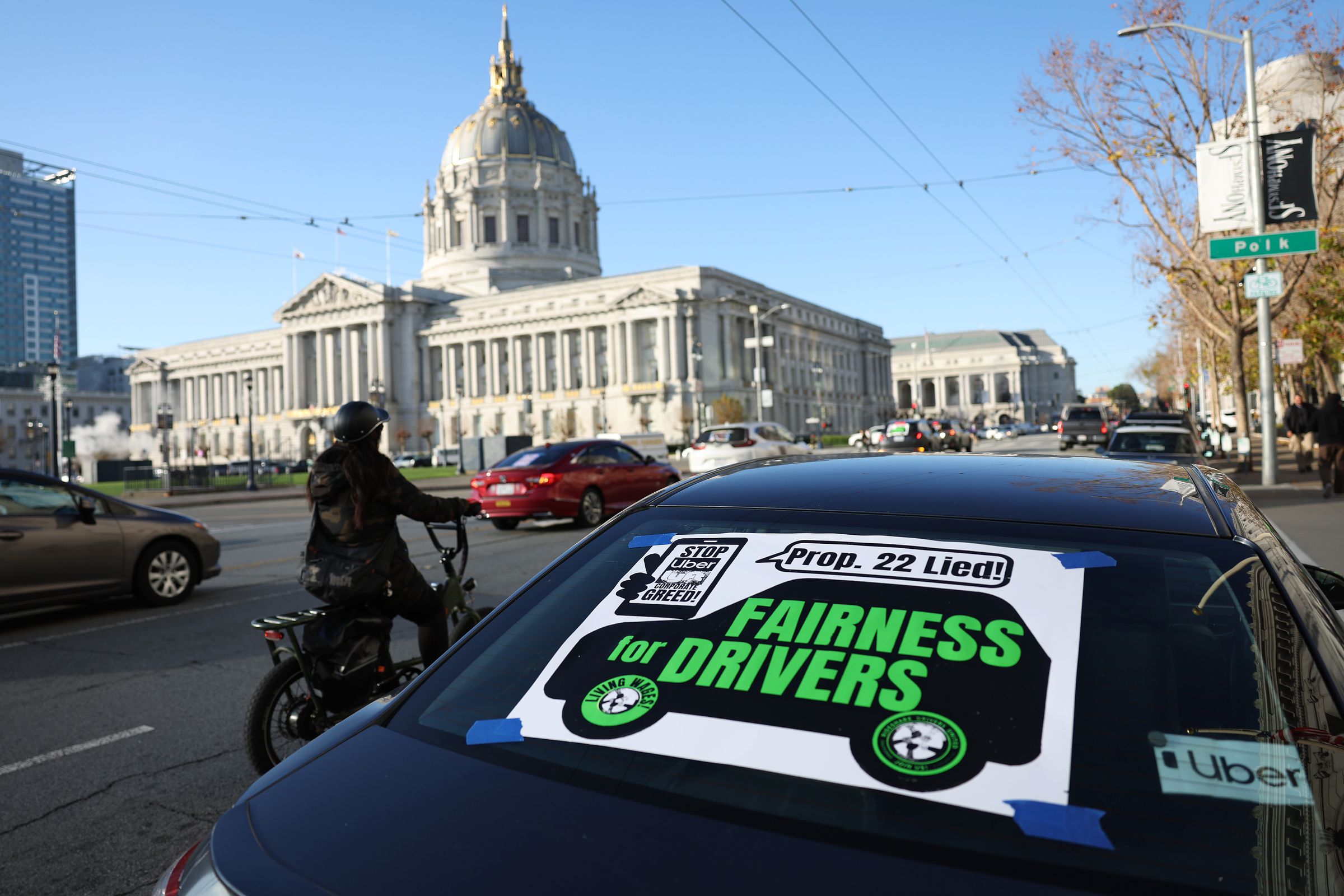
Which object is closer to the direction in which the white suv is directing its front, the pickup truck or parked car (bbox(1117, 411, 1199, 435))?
the pickup truck

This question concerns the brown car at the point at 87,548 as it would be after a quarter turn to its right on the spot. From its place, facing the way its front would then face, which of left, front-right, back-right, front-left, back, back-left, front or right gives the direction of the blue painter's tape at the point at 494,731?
front

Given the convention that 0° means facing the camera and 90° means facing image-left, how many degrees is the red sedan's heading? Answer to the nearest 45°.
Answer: approximately 225°

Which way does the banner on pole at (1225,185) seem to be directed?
toward the camera

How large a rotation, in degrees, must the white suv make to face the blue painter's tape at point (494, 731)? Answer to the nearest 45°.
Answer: approximately 135° to its right

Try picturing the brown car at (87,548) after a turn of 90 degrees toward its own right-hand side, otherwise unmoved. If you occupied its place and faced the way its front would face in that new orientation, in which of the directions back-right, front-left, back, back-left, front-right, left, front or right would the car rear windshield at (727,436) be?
back-left

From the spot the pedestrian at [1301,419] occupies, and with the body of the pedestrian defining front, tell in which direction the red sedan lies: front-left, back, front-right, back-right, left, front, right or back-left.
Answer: front-right

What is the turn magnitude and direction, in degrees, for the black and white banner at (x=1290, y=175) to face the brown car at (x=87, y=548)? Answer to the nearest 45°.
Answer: approximately 45° to its right

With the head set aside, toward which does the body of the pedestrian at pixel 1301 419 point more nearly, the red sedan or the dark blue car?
the dark blue car

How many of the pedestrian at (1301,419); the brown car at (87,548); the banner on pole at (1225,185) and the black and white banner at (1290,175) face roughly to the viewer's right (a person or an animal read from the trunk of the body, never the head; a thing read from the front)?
1

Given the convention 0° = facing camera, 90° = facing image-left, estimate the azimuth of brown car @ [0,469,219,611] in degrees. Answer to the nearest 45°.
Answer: approximately 270°

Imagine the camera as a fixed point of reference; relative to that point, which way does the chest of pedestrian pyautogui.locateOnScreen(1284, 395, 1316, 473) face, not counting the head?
toward the camera

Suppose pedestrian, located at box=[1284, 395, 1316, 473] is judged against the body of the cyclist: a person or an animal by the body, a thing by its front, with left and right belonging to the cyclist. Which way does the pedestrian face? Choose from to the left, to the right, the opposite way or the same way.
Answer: the opposite way

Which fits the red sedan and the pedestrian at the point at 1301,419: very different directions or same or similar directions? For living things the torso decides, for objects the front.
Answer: very different directions
